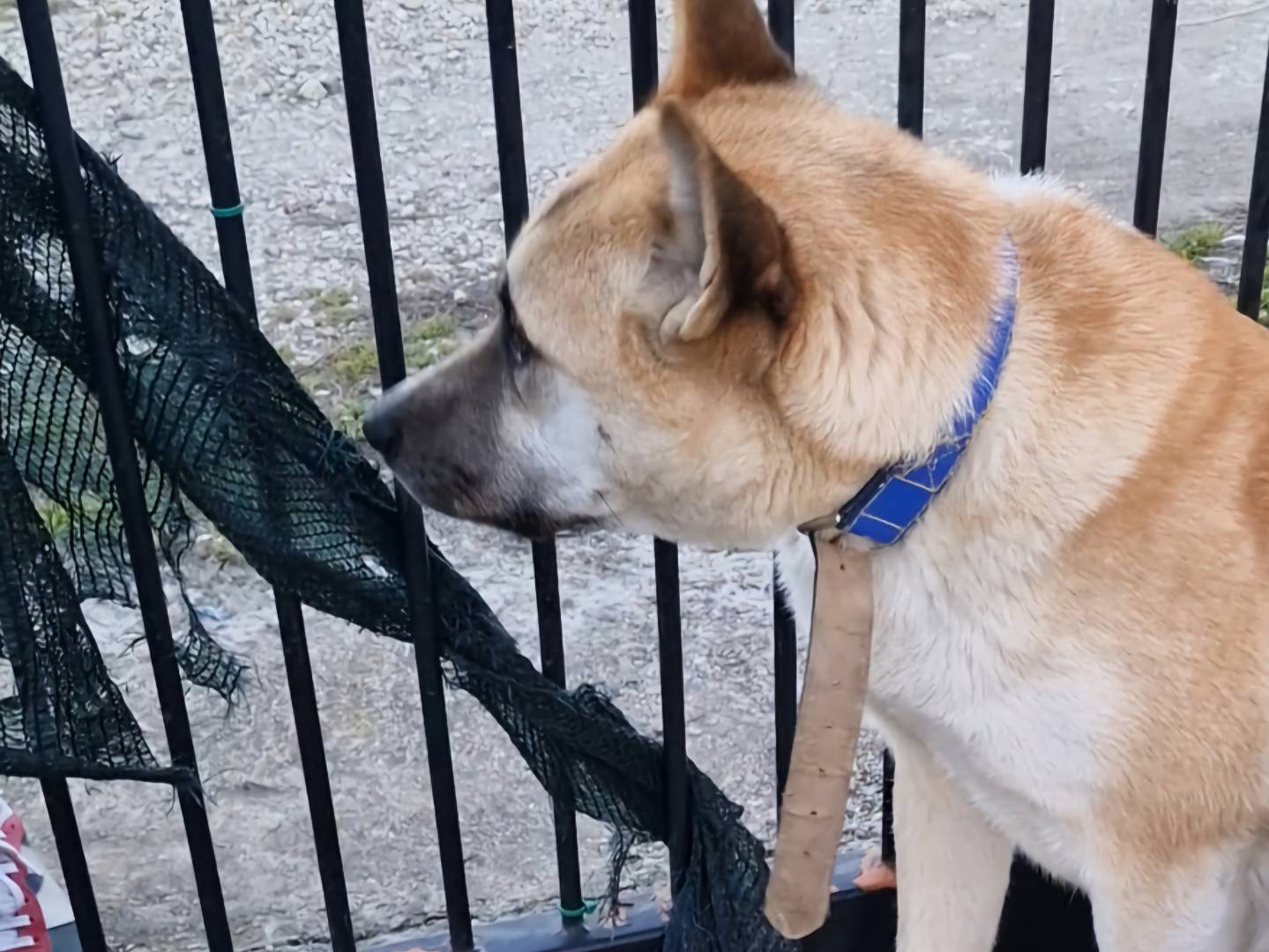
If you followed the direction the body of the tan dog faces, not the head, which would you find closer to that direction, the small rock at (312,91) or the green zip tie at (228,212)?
the green zip tie

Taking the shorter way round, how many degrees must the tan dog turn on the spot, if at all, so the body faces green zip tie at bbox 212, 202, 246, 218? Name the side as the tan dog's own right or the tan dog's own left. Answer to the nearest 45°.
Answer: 0° — it already faces it

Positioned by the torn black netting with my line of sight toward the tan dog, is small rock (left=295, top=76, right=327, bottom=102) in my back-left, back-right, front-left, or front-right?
back-left

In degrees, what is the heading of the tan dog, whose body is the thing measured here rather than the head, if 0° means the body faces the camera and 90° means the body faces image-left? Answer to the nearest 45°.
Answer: approximately 90°

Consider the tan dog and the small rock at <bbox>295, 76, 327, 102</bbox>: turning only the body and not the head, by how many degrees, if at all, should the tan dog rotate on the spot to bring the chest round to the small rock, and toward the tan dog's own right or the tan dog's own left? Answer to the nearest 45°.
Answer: approximately 45° to the tan dog's own right

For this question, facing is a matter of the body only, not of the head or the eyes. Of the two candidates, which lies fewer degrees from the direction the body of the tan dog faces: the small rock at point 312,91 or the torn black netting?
the torn black netting

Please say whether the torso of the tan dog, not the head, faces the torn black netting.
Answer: yes
